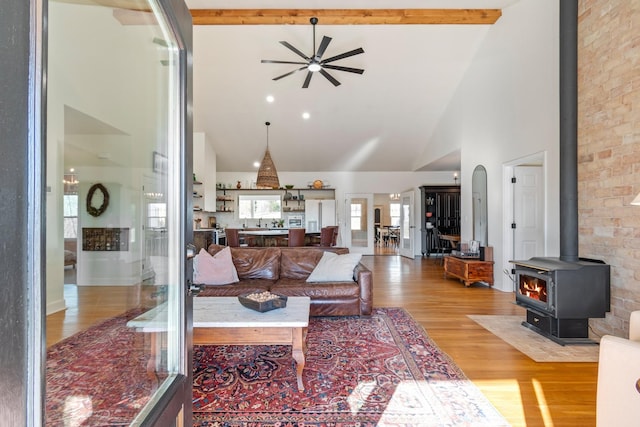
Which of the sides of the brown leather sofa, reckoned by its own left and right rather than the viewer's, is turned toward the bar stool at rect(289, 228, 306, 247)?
back

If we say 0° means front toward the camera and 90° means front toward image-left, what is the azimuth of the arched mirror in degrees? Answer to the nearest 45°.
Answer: approximately 45°

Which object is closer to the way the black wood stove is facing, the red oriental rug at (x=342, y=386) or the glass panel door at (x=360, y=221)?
the red oriental rug

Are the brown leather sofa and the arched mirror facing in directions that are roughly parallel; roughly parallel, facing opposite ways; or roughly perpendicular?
roughly perpendicular

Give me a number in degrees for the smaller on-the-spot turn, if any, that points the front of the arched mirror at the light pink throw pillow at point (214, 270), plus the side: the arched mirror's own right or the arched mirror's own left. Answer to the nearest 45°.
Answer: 0° — it already faces it

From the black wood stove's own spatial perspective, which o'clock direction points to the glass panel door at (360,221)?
The glass panel door is roughly at 3 o'clock from the black wood stove.

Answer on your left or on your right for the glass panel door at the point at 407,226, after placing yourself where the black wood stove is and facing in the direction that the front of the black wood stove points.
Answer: on your right
